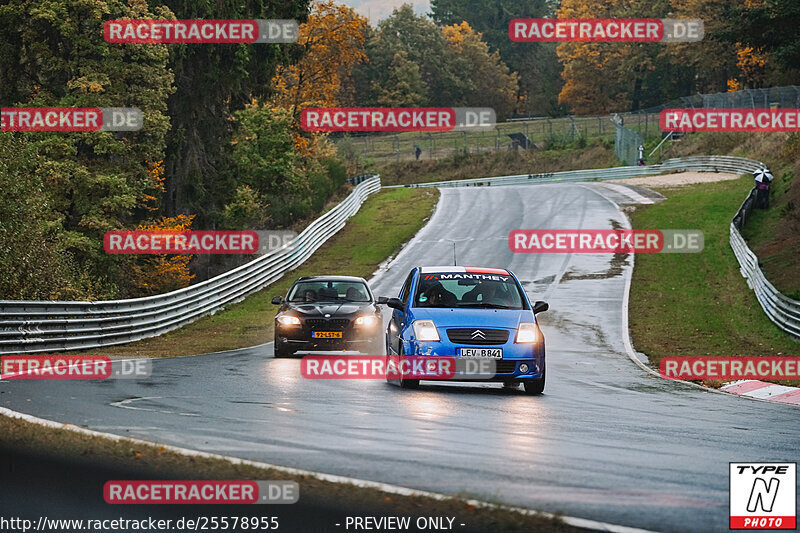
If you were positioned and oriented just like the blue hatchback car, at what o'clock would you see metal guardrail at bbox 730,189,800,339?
The metal guardrail is roughly at 7 o'clock from the blue hatchback car.

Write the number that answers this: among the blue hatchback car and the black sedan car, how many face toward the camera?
2

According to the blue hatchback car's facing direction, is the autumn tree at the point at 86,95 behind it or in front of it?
behind

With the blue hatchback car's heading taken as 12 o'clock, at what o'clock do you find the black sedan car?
The black sedan car is roughly at 5 o'clock from the blue hatchback car.

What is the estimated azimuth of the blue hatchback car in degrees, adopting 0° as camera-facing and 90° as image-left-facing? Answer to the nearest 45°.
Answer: approximately 0°

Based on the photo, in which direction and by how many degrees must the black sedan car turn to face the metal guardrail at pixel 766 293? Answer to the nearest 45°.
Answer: approximately 135° to its left
